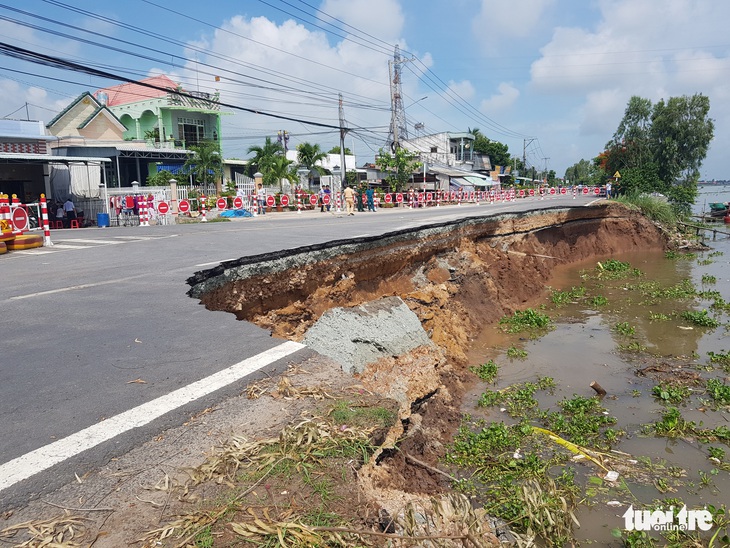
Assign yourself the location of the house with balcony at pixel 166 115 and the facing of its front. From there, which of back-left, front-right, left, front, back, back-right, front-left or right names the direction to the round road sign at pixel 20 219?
front-right

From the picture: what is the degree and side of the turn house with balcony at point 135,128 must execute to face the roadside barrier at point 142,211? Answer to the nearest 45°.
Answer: approximately 45° to its right

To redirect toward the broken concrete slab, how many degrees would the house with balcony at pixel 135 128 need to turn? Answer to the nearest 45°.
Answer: approximately 45° to its right

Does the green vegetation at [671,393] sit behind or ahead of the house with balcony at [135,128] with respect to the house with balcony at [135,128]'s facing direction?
ahead

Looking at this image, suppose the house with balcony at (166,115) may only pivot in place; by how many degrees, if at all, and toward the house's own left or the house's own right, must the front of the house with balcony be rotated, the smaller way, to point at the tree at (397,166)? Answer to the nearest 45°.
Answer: approximately 45° to the house's own left

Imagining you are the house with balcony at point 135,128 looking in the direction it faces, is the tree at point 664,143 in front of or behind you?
in front

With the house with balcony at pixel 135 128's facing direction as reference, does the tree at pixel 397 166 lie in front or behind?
in front

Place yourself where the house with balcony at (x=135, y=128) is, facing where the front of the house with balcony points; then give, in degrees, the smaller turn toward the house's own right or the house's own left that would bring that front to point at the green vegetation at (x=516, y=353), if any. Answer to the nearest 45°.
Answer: approximately 45° to the house's own right

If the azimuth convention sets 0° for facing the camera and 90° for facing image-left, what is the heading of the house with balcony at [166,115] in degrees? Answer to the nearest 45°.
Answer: approximately 315°

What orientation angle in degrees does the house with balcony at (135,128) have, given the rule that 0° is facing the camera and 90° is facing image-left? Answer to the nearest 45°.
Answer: approximately 315°

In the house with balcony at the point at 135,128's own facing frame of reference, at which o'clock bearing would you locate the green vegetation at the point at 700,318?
The green vegetation is roughly at 1 o'clock from the house with balcony.

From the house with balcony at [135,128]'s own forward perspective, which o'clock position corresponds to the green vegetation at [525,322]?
The green vegetation is roughly at 1 o'clock from the house with balcony.
